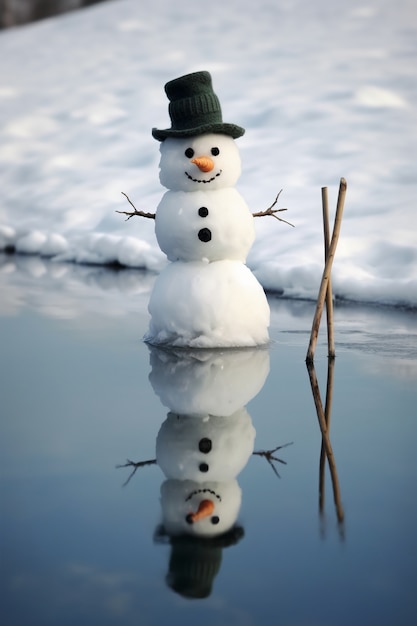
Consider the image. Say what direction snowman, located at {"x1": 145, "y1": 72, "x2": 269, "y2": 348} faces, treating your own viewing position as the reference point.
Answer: facing the viewer
